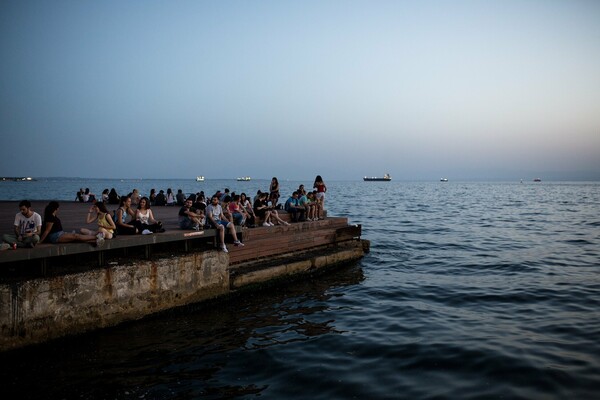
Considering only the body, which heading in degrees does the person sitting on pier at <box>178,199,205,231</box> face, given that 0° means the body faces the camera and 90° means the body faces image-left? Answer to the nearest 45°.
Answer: approximately 315°

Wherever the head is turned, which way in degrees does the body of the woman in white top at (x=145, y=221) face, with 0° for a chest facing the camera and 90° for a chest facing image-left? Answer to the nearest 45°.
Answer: approximately 0°

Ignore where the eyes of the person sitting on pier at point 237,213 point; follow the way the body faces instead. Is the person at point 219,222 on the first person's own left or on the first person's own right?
on the first person's own right

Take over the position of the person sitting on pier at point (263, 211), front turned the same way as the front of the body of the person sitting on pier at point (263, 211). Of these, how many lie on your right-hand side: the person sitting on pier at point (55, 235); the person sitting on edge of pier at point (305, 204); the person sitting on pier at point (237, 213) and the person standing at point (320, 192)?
2

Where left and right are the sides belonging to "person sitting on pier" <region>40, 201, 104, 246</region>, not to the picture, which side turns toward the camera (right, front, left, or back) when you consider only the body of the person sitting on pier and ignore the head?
right

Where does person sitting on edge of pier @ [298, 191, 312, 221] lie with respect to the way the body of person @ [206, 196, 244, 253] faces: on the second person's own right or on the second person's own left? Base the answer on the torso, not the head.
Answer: on the second person's own left

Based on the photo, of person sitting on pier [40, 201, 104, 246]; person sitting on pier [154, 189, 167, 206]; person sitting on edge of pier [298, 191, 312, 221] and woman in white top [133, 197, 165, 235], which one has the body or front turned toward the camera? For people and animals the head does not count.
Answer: the woman in white top

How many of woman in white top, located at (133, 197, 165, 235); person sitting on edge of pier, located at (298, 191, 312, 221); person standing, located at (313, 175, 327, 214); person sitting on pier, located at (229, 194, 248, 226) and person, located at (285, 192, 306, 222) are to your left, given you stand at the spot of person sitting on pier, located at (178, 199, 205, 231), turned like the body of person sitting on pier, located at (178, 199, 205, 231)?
4

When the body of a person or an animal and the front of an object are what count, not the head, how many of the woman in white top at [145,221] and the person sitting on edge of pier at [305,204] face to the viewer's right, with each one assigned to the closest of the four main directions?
1

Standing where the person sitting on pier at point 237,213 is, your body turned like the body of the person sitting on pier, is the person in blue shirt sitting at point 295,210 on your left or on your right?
on your left

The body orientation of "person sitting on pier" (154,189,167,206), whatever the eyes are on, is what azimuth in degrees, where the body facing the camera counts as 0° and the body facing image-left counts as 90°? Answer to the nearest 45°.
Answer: approximately 180°

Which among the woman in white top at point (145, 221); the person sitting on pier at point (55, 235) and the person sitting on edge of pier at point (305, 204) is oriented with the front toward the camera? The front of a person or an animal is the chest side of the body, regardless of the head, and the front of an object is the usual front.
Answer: the woman in white top

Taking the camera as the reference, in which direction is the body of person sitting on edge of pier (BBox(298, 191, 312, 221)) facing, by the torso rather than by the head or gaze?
to the viewer's right

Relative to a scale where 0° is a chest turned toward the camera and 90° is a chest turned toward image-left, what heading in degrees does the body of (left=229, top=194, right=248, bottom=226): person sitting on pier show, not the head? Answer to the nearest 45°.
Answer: approximately 315°
